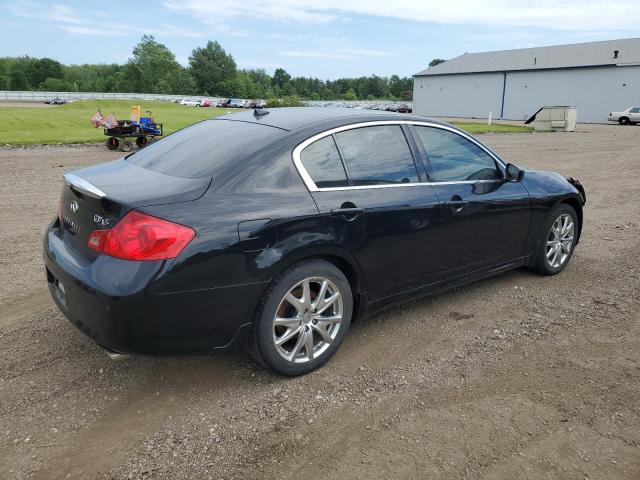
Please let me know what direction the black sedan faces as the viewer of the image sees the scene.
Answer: facing away from the viewer and to the right of the viewer

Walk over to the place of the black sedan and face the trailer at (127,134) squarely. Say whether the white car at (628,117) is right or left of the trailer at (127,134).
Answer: right

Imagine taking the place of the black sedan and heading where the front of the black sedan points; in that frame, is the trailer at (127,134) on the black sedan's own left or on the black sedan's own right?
on the black sedan's own left

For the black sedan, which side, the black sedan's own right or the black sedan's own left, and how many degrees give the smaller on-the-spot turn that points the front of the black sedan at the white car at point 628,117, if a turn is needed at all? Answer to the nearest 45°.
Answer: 0° — it already faces it

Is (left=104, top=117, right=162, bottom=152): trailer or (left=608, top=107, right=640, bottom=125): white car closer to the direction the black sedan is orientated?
the white car
